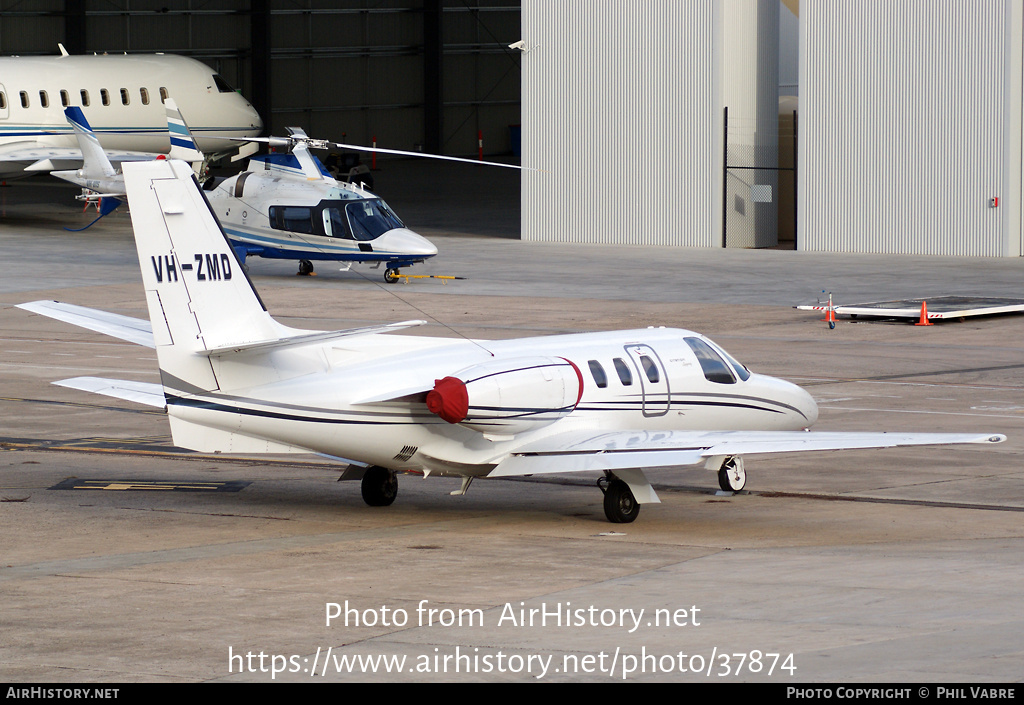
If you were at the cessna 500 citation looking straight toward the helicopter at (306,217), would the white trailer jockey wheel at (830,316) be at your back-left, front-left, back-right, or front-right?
front-right

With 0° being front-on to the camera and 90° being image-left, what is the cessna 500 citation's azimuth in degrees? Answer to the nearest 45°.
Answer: approximately 225°

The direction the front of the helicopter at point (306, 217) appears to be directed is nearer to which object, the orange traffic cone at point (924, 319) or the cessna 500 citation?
the orange traffic cone

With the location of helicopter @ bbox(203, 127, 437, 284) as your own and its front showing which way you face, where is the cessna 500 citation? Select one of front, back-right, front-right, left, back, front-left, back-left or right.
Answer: front-right

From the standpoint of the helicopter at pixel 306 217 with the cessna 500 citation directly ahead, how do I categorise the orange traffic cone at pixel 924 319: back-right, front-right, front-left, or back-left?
front-left

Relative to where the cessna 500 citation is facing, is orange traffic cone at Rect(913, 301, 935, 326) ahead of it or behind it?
ahead

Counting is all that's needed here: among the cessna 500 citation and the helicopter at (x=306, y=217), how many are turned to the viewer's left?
0

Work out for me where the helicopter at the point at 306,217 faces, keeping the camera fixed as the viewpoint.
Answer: facing the viewer and to the right of the viewer

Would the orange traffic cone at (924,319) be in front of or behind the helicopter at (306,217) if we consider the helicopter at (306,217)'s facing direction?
in front

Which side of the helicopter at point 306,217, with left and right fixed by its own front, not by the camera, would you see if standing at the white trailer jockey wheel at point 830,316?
front
